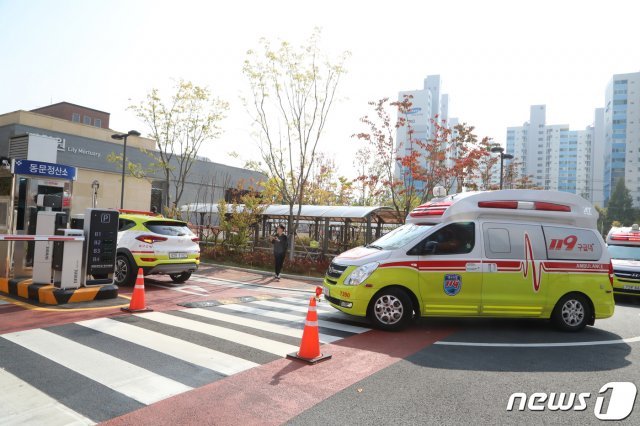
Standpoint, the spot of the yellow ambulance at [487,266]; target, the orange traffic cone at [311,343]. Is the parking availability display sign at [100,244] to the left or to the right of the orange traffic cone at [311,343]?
right

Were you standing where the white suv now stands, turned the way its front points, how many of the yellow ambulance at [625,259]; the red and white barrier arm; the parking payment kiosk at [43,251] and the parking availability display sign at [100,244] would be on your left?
3

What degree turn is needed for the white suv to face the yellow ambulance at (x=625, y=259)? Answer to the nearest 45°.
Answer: approximately 135° to its right

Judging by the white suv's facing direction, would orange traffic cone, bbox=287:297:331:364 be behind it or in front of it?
behind

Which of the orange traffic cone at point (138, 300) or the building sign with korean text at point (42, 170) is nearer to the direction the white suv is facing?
the building sign with korean text

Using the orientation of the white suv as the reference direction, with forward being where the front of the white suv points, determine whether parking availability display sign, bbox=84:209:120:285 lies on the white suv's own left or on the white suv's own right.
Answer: on the white suv's own left

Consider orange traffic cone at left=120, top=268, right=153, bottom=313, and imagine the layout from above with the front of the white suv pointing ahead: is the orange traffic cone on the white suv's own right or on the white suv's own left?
on the white suv's own left

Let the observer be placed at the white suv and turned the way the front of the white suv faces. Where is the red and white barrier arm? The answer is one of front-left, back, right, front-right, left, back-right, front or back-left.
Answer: left

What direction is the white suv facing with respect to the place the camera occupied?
facing away from the viewer and to the left of the viewer

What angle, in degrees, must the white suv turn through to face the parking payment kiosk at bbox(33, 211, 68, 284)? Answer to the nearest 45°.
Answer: approximately 90° to its left

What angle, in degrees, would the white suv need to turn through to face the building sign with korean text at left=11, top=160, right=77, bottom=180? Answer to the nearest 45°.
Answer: approximately 45° to its left

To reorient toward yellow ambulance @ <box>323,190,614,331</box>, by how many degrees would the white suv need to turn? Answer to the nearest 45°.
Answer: approximately 180°

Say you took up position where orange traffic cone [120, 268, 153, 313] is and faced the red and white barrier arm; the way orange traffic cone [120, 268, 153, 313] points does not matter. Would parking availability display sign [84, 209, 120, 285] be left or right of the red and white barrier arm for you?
right
